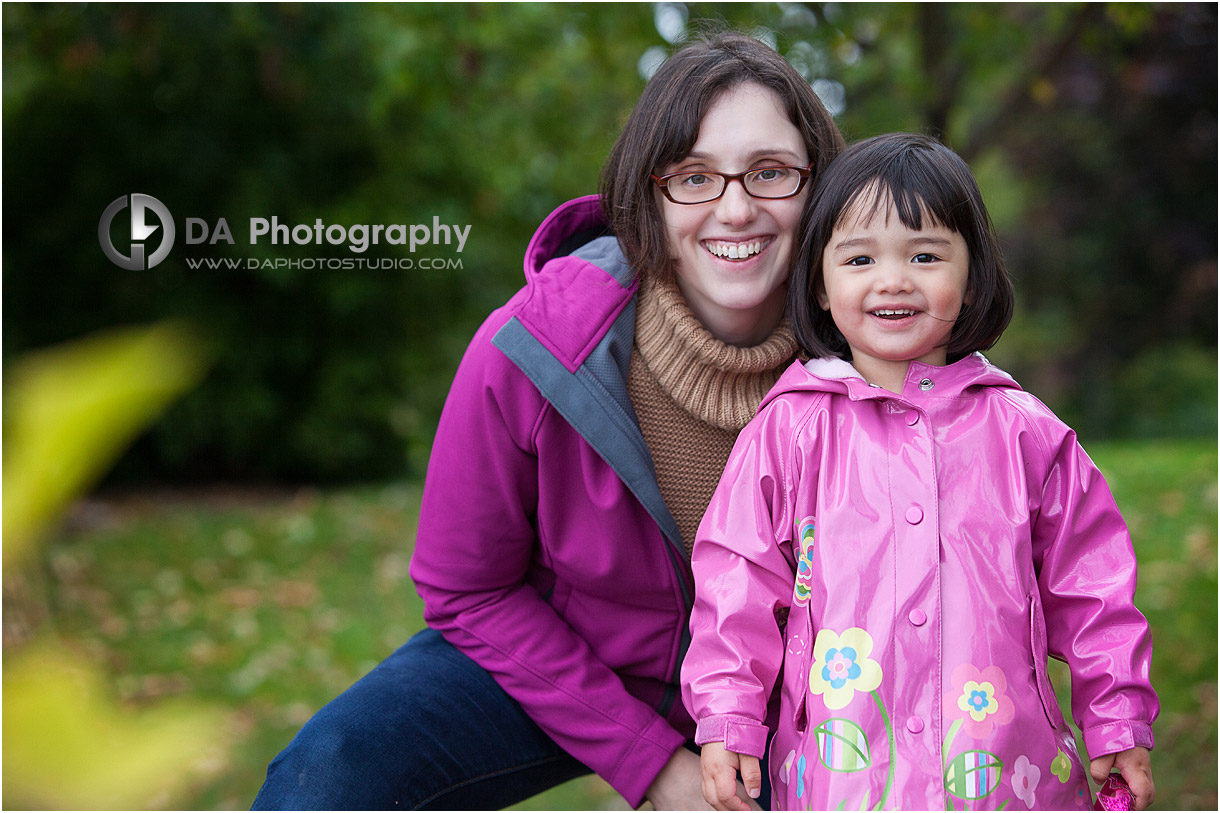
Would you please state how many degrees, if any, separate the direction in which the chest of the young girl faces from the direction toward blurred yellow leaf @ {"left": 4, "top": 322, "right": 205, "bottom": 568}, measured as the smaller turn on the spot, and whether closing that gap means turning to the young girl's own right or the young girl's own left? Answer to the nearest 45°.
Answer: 0° — they already face it

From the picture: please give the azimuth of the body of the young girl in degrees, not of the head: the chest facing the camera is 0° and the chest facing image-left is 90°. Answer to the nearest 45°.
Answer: approximately 0°

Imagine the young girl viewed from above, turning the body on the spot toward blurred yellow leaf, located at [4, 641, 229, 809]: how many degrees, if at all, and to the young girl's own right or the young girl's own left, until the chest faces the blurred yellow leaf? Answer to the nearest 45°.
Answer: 0° — they already face it

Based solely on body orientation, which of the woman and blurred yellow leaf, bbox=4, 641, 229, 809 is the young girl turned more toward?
the blurred yellow leaf
